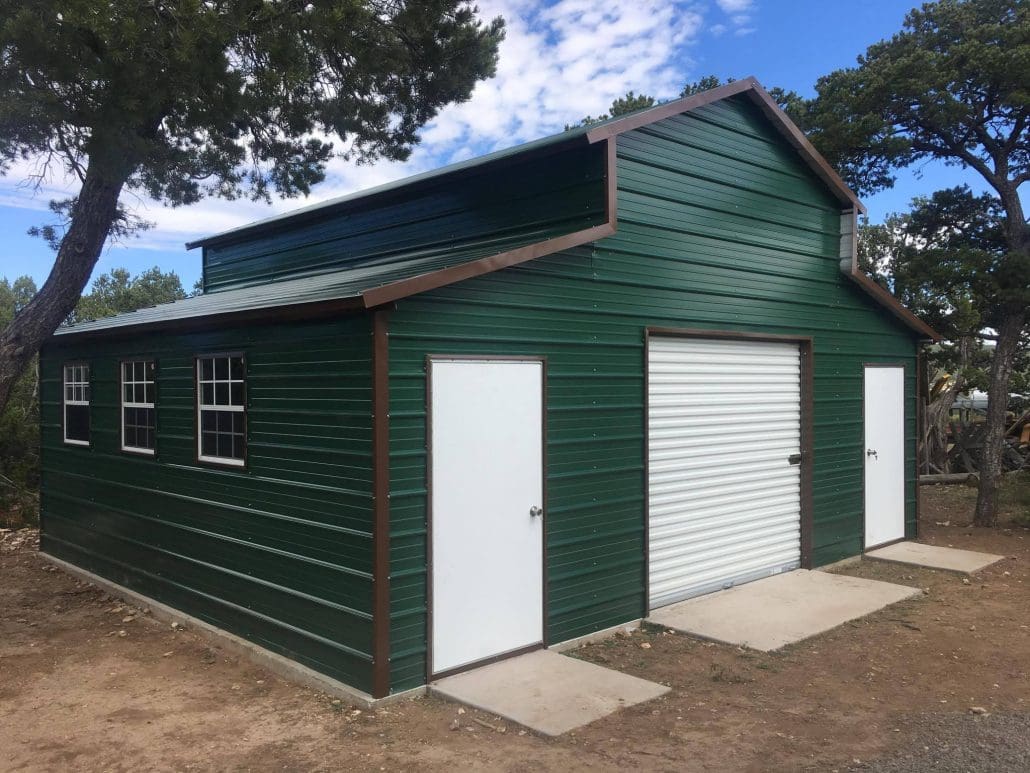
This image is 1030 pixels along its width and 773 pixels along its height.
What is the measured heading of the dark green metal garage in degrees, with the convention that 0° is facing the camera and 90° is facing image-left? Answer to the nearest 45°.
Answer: approximately 315°
